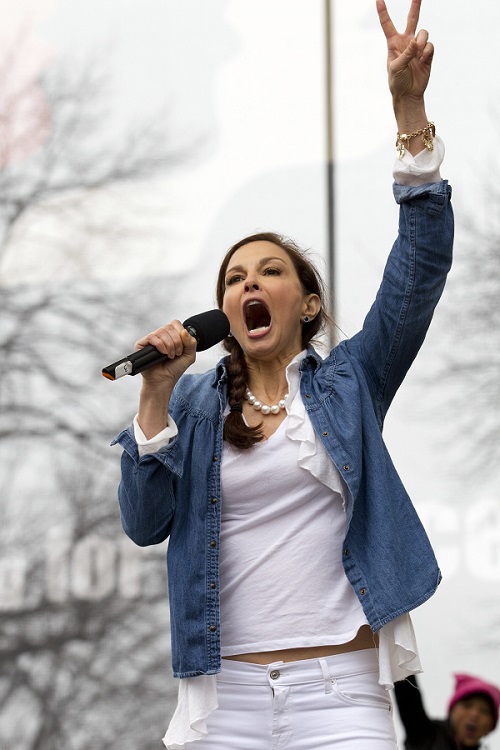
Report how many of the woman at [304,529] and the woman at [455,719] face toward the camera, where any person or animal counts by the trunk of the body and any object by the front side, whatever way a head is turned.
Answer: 2

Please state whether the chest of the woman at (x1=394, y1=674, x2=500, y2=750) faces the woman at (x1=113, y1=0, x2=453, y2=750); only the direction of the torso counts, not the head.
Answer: yes

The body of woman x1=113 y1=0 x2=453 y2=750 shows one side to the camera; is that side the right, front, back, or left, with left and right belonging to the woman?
front

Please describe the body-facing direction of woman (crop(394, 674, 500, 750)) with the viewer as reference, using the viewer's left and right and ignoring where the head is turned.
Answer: facing the viewer

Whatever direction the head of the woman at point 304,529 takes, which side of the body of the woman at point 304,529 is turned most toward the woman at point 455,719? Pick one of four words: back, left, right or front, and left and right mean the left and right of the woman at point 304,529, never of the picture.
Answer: back

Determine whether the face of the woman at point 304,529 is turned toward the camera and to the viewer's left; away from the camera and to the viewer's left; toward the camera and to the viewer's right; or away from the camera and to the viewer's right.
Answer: toward the camera and to the viewer's left
